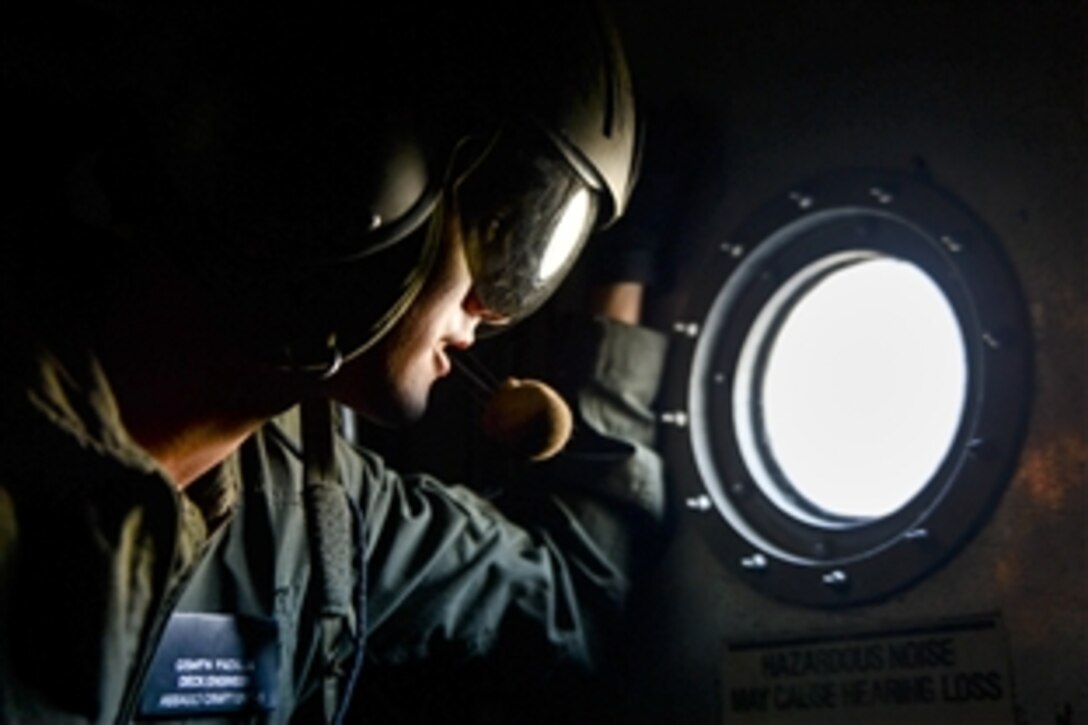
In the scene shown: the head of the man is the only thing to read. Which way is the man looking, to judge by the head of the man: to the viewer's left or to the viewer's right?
to the viewer's right

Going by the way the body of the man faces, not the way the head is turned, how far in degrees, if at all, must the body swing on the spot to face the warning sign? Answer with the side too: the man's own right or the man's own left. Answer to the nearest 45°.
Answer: approximately 45° to the man's own left
